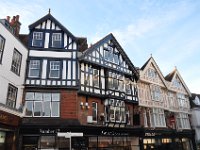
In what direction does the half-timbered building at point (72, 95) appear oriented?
toward the camera

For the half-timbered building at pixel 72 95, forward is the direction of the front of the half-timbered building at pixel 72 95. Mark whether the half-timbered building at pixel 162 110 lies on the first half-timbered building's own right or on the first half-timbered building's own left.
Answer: on the first half-timbered building's own left
